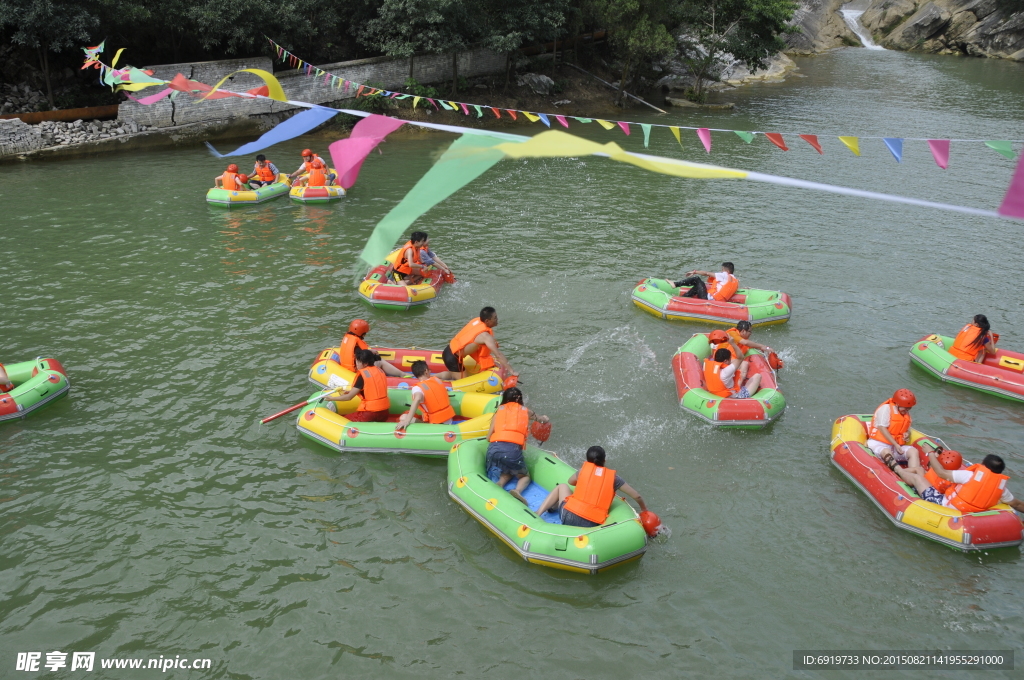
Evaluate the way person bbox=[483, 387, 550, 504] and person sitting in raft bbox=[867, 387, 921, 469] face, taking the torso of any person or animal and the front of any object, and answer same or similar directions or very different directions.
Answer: very different directions

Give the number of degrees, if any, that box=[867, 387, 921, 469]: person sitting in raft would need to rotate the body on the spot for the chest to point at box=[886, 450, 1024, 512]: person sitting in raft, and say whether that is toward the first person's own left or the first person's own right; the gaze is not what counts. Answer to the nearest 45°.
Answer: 0° — they already face them

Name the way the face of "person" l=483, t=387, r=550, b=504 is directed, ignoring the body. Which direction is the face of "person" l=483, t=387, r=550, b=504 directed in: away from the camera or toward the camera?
away from the camera

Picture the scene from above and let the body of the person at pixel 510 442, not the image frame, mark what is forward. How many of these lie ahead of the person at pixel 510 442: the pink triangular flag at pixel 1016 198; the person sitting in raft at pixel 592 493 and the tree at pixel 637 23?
1

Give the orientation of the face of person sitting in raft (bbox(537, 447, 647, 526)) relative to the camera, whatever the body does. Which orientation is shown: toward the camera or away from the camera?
away from the camera

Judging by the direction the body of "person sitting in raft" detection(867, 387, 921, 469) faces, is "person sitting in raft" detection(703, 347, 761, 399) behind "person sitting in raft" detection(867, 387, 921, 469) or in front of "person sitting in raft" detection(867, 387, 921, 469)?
behind

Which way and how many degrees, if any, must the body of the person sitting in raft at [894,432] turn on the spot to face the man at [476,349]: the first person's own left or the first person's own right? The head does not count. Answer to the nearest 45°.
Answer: approximately 135° to the first person's own right

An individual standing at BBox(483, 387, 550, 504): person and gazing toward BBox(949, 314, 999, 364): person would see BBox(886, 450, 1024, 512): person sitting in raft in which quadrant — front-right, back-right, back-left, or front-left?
front-right

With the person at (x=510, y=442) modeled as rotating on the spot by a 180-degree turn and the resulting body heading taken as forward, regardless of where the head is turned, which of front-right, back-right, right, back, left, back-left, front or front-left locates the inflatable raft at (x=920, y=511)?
left

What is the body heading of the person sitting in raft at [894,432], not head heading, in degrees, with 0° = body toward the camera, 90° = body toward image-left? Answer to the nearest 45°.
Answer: approximately 315°

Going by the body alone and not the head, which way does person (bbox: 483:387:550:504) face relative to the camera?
away from the camera

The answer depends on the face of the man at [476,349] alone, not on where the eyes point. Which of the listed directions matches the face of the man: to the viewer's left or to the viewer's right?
to the viewer's right

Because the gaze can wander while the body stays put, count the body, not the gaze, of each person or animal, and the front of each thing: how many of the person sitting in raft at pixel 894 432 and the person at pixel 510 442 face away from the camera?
1
